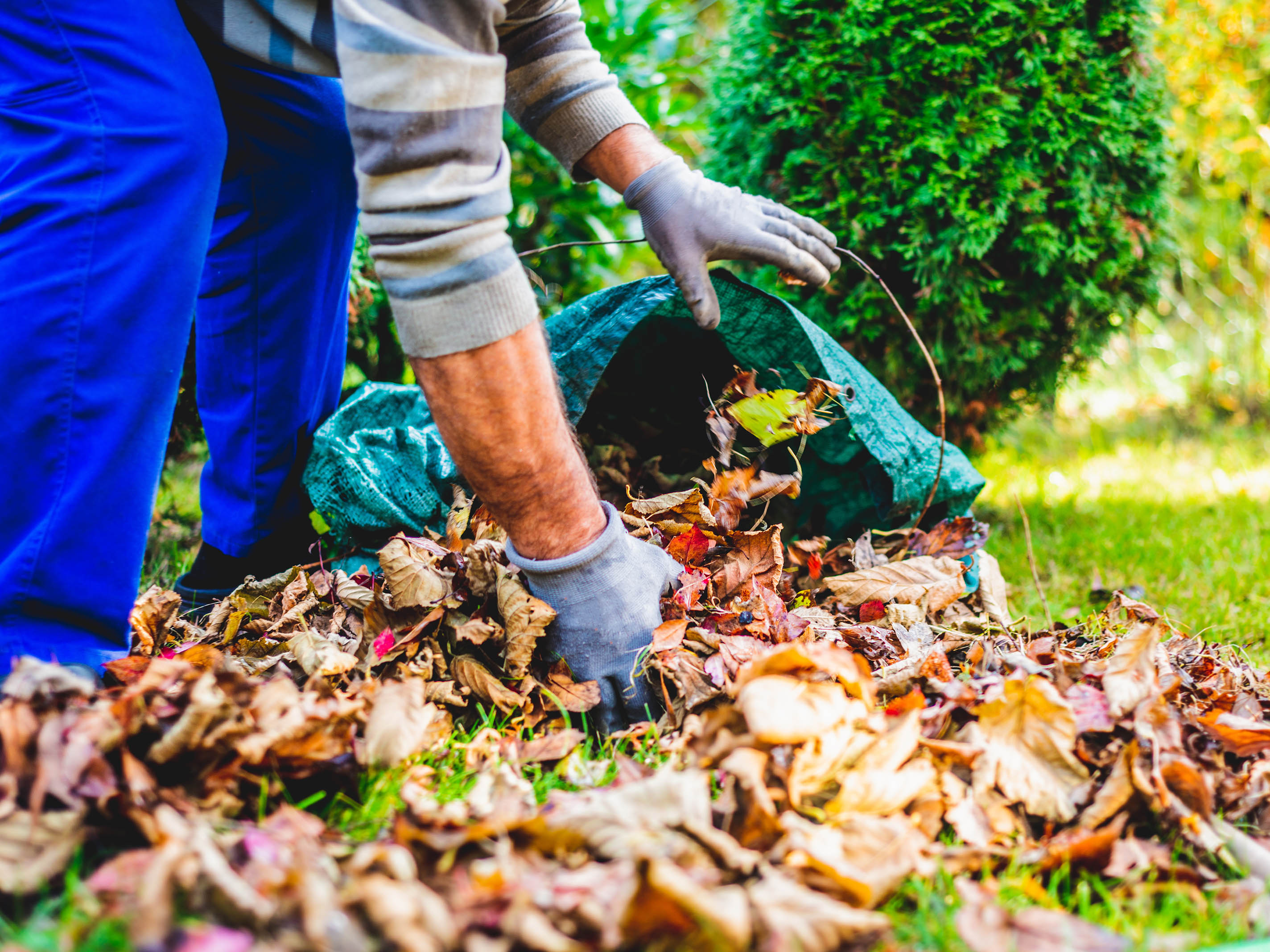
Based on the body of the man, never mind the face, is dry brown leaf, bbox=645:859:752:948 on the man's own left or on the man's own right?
on the man's own right

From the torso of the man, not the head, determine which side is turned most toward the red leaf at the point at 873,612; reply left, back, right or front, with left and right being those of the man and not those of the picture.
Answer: front

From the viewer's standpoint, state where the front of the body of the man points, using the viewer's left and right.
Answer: facing to the right of the viewer
